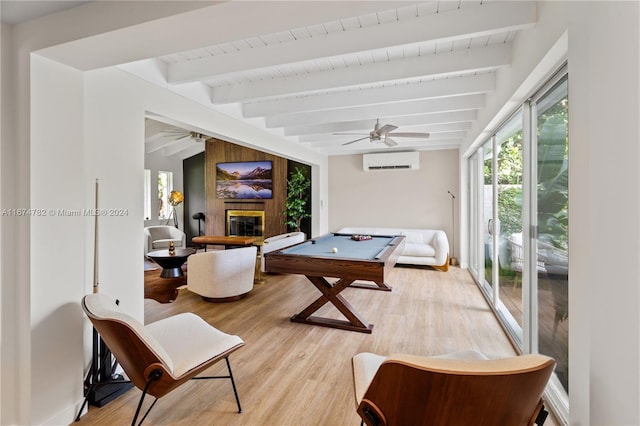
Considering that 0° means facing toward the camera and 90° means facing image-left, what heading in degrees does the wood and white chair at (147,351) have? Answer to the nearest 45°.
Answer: approximately 225°

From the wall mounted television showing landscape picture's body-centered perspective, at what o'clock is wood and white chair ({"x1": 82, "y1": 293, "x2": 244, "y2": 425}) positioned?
The wood and white chair is roughly at 12 o'clock from the wall mounted television showing landscape picture.

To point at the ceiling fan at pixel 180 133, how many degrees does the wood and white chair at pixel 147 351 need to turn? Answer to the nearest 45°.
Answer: approximately 45° to its left

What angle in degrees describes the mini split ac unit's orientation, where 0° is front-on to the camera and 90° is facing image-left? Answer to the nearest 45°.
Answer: approximately 0°

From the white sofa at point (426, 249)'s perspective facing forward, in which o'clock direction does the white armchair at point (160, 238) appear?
The white armchair is roughly at 3 o'clock from the white sofa.

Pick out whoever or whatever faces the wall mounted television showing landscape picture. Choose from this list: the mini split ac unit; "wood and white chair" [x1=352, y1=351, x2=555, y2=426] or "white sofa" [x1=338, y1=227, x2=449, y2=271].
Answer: the wood and white chair

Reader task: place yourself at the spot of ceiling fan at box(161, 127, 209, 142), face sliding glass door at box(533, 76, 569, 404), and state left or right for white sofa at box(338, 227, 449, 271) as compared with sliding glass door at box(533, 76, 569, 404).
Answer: left

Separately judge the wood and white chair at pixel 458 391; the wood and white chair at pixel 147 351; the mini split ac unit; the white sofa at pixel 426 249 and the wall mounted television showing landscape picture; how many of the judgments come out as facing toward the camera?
3

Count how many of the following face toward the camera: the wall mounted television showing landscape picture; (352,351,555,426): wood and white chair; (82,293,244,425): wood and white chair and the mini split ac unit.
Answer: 2
